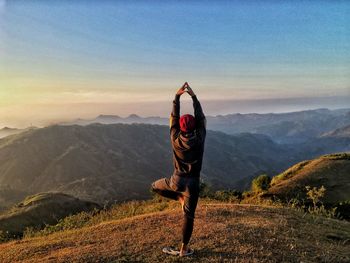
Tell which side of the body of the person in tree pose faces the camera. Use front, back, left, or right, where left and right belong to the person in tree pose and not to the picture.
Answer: back

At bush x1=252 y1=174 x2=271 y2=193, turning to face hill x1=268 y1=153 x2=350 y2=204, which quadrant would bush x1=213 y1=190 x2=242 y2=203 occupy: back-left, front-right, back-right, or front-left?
back-right

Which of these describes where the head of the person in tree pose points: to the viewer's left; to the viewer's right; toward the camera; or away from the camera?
away from the camera

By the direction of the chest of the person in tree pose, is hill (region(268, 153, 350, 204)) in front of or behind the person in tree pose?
in front

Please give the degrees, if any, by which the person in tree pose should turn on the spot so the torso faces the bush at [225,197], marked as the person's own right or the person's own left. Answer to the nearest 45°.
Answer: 0° — they already face it

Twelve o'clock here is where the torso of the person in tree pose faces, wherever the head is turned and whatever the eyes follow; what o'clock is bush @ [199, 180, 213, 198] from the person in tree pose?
The bush is roughly at 12 o'clock from the person in tree pose.

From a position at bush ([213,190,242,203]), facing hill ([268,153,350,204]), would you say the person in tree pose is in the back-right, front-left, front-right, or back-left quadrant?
back-right

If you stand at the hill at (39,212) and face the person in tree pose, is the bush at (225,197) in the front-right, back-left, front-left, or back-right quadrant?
front-left

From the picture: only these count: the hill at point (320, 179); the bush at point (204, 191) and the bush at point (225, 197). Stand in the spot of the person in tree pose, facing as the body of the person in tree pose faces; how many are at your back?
0

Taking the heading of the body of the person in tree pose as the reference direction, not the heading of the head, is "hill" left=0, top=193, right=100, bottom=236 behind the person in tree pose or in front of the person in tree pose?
in front

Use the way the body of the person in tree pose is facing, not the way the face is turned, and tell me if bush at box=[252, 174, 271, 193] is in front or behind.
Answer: in front
